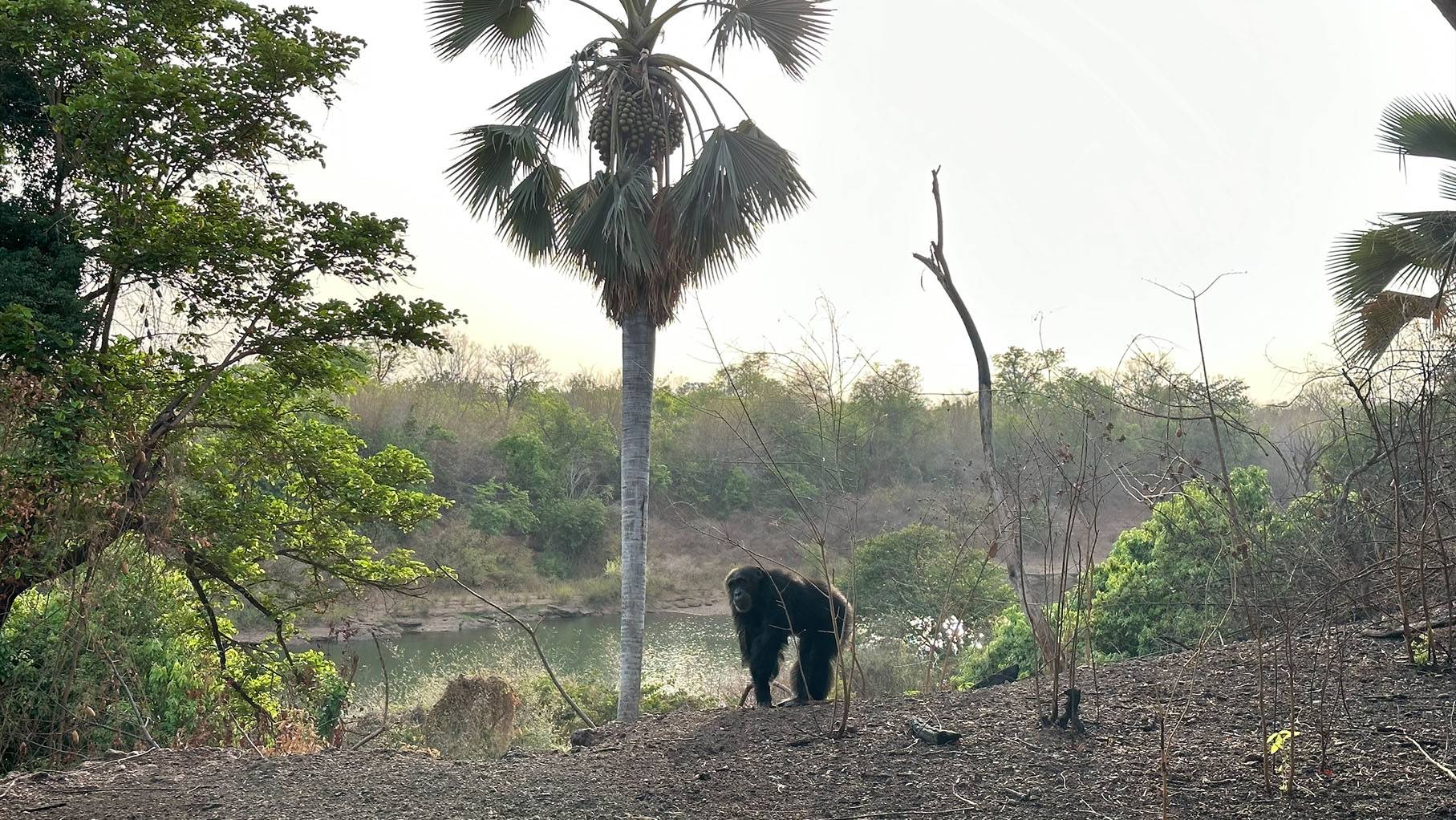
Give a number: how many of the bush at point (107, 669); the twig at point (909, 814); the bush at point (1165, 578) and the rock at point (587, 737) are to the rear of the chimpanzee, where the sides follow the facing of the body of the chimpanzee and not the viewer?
1

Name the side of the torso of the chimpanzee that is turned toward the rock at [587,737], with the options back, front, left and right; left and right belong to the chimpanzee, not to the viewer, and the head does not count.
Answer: front

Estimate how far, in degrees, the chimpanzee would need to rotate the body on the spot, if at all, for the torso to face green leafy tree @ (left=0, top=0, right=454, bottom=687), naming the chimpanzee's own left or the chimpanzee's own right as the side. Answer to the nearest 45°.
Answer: approximately 45° to the chimpanzee's own right

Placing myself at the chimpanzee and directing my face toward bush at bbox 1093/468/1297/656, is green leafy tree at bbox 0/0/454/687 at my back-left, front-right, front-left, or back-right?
back-left

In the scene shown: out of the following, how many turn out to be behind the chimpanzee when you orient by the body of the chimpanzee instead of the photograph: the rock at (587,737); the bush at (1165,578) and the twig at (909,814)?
1

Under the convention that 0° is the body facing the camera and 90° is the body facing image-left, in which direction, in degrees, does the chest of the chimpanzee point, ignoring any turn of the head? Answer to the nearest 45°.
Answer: approximately 45°

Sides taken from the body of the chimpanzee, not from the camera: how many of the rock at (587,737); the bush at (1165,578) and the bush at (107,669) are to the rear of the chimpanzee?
1

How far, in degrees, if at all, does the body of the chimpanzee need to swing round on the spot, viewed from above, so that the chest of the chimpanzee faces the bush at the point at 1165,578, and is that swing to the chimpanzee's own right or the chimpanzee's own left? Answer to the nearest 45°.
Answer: approximately 180°

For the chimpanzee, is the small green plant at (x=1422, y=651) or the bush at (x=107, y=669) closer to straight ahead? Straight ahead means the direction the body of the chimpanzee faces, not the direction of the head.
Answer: the bush

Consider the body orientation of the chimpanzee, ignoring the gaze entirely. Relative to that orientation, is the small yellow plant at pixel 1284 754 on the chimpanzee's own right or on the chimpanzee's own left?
on the chimpanzee's own left

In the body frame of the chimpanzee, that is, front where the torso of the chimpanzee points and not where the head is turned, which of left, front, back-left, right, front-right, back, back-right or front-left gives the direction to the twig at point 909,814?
front-left
